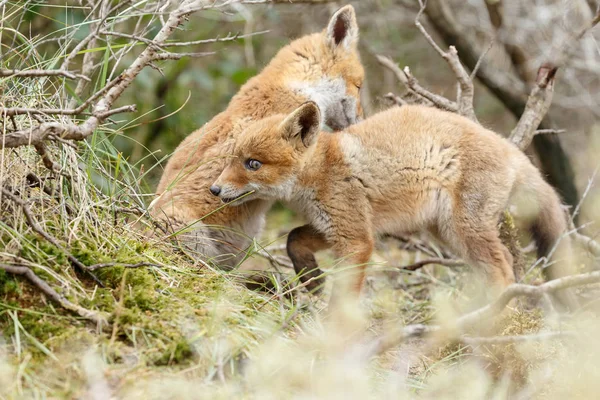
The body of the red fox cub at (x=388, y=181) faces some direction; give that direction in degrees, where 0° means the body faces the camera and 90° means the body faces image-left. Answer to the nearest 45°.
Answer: approximately 90°

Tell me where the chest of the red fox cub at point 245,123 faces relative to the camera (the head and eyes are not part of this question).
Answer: to the viewer's right

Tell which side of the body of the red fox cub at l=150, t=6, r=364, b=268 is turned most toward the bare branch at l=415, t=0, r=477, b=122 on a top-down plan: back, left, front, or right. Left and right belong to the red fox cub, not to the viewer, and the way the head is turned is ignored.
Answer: front

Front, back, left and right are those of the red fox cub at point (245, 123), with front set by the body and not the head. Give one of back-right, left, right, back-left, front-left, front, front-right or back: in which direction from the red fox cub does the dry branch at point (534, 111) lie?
front

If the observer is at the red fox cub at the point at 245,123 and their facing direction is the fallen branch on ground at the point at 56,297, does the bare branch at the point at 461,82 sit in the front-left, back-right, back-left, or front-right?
back-left

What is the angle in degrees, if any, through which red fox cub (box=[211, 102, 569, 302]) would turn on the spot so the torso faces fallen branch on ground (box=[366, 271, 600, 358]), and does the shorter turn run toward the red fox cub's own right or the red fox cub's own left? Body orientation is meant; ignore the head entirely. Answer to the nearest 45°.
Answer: approximately 90° to the red fox cub's own left

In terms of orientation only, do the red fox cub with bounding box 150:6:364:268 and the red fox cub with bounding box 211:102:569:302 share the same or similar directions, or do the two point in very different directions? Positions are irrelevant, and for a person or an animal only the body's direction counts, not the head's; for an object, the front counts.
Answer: very different directions

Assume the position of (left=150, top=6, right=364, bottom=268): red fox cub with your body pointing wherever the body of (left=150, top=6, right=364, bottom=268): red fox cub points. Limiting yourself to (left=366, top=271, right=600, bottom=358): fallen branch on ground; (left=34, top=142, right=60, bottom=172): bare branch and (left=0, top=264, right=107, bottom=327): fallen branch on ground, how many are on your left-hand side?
0

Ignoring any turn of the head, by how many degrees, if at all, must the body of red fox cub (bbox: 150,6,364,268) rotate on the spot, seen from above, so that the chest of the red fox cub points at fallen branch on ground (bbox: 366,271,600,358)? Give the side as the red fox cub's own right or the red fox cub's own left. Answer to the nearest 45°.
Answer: approximately 90° to the red fox cub's own right

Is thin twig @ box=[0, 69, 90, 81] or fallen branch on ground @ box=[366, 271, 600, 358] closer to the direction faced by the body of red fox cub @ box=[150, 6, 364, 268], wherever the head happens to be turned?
the fallen branch on ground

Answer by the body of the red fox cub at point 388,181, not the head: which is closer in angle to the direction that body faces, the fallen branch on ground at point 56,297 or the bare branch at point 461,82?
the fallen branch on ground

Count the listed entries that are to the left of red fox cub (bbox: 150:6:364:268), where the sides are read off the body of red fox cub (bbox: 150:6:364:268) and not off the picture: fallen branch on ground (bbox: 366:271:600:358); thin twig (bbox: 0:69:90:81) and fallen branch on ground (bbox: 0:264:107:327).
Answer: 0
